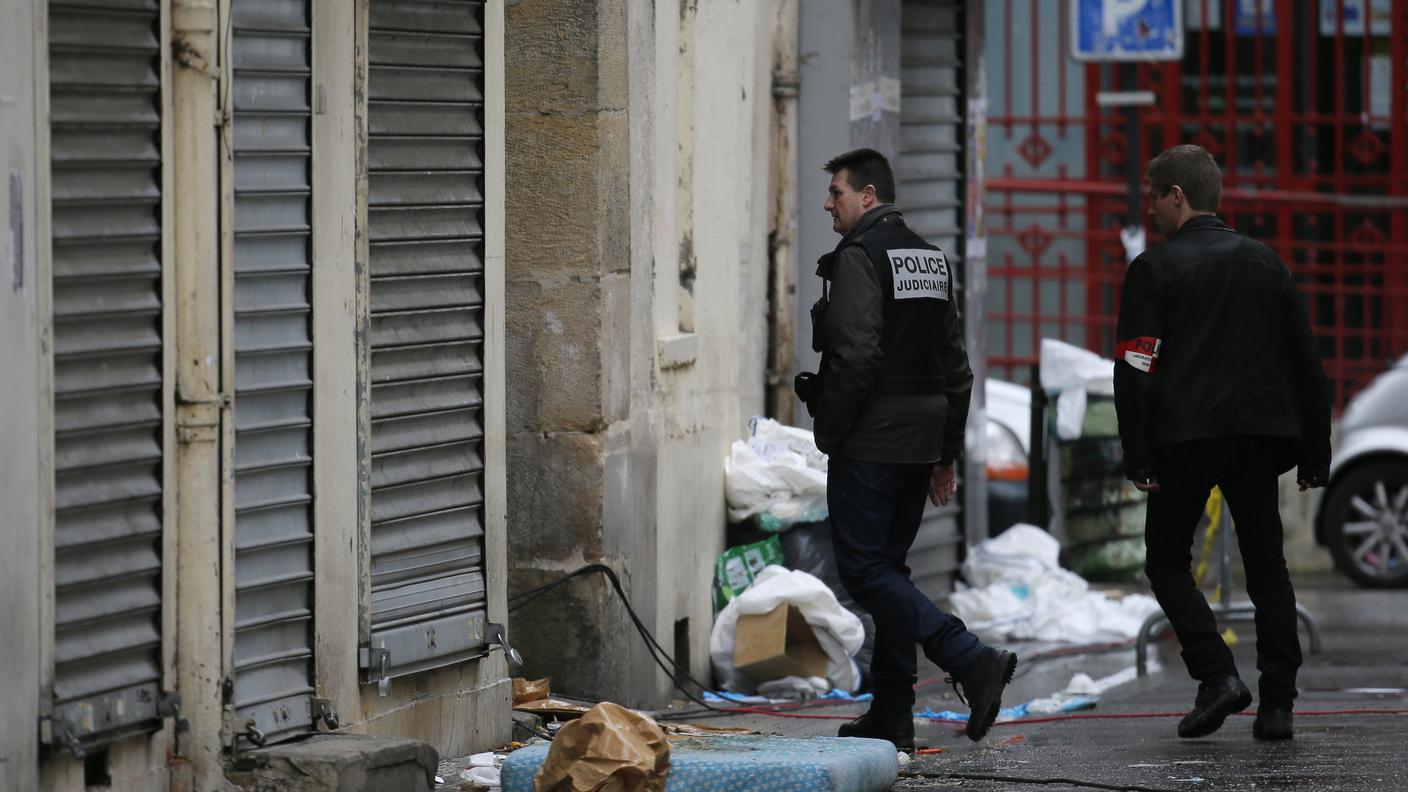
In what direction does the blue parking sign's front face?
toward the camera

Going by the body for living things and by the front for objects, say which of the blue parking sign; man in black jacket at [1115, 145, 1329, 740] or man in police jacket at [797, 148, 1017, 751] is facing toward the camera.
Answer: the blue parking sign

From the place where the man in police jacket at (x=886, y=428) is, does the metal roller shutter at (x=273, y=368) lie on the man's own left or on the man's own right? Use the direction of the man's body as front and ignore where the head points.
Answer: on the man's own left

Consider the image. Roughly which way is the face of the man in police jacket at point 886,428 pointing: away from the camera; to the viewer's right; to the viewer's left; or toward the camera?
to the viewer's left

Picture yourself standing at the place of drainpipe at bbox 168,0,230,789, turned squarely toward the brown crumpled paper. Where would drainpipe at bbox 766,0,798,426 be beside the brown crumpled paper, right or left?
left

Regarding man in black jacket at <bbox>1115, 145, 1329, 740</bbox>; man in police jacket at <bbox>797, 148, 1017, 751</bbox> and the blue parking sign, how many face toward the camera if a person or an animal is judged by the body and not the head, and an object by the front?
1

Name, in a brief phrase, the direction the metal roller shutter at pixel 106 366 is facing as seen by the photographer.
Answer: facing the viewer and to the right of the viewer

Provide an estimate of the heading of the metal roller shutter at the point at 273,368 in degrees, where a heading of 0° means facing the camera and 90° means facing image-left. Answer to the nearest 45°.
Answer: approximately 315°

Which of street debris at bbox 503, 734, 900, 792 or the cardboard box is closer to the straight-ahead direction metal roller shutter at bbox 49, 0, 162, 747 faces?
the street debris

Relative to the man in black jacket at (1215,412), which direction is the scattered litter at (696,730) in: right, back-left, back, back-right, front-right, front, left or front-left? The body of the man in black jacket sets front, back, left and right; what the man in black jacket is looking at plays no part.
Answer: front-left

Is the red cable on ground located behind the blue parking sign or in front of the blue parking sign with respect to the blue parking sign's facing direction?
in front

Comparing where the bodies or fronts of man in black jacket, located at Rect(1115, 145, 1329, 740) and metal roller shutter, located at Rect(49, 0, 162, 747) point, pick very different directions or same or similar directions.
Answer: very different directions
